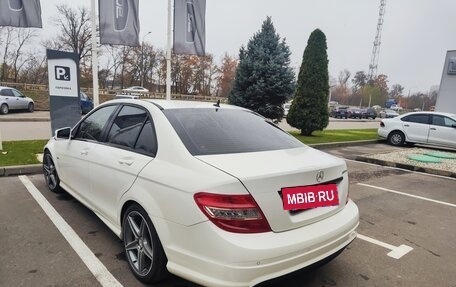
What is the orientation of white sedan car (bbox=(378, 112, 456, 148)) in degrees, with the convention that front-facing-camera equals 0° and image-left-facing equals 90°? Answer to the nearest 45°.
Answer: approximately 270°

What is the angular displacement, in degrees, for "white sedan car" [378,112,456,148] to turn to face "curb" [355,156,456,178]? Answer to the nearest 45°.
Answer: approximately 90° to its right

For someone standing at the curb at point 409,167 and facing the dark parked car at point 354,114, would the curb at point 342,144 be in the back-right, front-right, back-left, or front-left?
front-left

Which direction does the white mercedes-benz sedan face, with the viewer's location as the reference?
facing away from the viewer and to the left of the viewer

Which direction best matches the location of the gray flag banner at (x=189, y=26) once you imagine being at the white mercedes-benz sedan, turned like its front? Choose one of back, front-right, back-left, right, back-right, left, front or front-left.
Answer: front-right

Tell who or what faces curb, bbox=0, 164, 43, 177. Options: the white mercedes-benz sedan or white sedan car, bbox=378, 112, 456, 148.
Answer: the white mercedes-benz sedan
